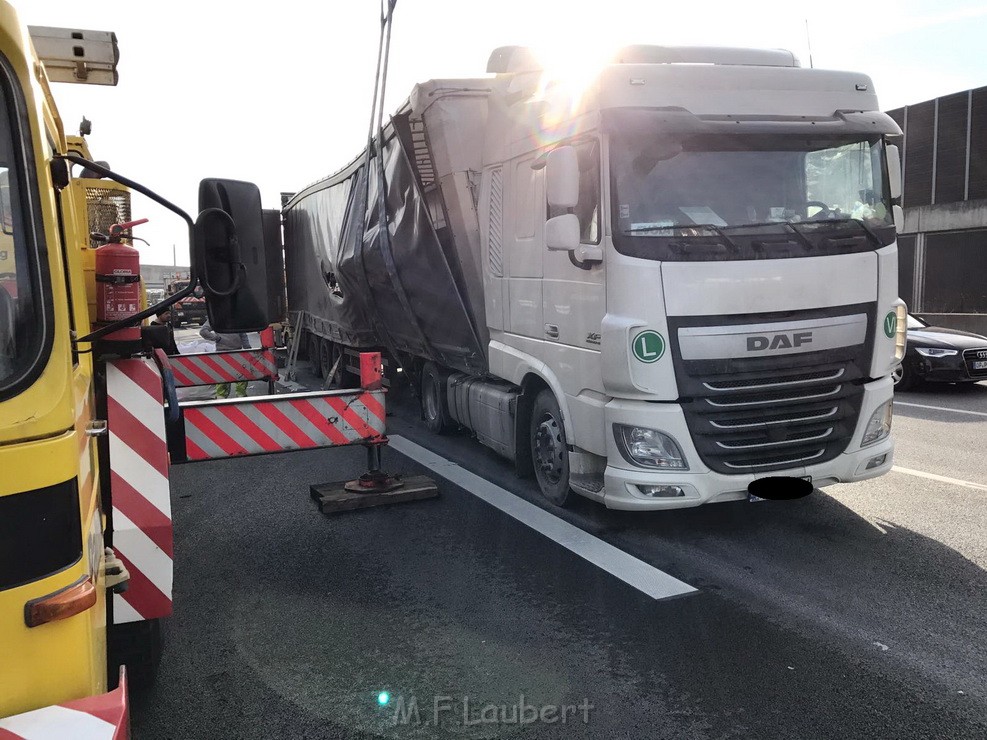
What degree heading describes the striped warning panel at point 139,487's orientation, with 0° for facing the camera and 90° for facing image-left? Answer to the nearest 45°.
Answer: approximately 0°

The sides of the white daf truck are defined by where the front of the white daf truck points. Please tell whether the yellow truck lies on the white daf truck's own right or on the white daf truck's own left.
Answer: on the white daf truck's own right

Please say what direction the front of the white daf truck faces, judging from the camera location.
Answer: facing the viewer and to the right of the viewer

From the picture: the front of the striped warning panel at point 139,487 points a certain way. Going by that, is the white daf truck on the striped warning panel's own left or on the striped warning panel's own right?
on the striped warning panel's own left

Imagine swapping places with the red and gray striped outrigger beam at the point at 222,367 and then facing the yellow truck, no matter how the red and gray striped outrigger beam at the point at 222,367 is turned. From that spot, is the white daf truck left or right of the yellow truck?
left

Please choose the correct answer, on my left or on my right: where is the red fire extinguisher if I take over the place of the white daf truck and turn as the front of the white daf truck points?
on my right

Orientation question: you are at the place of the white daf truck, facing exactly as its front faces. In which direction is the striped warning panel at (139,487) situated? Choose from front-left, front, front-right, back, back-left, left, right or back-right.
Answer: right
